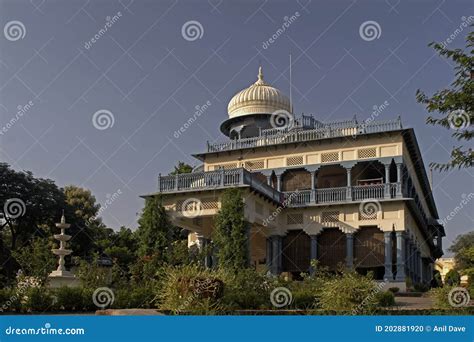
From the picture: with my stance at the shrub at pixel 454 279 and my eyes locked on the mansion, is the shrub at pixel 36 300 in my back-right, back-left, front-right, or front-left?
front-left

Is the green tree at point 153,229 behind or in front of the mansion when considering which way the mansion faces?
in front

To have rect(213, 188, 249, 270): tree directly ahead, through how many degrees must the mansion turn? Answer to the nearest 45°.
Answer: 0° — it already faces it

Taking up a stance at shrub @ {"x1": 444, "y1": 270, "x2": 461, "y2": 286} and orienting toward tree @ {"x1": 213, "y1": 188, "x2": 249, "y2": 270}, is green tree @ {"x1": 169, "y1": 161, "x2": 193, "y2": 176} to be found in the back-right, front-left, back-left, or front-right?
front-right

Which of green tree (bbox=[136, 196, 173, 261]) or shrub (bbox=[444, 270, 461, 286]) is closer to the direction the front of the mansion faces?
the green tree

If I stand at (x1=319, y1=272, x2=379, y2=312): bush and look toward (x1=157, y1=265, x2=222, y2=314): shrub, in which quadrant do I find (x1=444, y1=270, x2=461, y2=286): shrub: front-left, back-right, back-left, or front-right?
back-right

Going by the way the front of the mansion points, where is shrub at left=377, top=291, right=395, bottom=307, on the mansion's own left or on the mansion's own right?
on the mansion's own left

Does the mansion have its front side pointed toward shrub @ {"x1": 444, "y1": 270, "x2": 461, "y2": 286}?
no

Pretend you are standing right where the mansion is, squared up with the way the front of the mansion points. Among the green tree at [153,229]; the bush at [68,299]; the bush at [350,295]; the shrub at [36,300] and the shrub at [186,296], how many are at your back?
0

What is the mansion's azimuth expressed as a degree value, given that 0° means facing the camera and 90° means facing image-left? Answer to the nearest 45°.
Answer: approximately 45°
